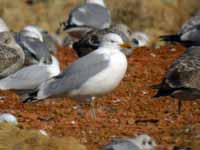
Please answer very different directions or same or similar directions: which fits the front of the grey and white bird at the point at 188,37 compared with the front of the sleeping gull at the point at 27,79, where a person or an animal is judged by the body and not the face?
same or similar directions

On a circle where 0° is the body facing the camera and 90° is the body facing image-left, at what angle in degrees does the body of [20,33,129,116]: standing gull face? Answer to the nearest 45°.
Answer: approximately 270°

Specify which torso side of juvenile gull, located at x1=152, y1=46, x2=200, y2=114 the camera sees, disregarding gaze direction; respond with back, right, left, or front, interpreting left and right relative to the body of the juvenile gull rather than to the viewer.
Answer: right

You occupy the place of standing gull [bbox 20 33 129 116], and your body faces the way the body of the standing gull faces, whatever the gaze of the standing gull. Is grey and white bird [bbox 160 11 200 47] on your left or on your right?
on your left

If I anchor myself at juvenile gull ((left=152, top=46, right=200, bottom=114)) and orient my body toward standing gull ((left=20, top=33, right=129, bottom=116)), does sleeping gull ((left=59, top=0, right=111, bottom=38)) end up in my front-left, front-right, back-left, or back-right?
front-right

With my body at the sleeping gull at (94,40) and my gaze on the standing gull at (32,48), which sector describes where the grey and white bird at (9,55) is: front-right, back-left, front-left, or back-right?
front-left
